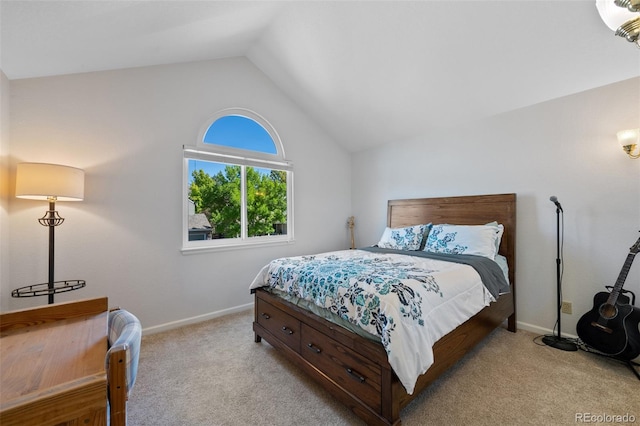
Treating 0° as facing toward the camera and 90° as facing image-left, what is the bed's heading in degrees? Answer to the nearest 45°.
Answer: approximately 45°

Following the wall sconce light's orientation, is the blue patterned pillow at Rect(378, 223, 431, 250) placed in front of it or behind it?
in front

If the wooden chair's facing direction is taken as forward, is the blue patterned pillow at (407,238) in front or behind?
behind

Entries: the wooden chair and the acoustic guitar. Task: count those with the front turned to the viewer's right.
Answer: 0

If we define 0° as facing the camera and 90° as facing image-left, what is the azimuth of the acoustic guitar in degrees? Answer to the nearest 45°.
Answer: approximately 45°

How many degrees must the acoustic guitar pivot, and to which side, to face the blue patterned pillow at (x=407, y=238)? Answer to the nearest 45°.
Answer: approximately 45° to its right

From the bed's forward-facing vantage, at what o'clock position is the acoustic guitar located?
The acoustic guitar is roughly at 7 o'clock from the bed.

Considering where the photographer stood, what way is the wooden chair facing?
facing to the left of the viewer

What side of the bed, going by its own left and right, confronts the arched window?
right
